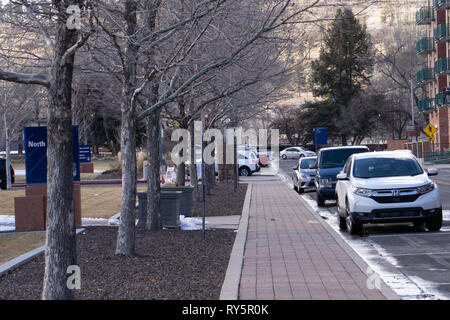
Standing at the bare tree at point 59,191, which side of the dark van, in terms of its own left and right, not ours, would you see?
front

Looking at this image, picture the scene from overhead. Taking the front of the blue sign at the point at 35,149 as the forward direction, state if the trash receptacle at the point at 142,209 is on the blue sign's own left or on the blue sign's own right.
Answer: on the blue sign's own left

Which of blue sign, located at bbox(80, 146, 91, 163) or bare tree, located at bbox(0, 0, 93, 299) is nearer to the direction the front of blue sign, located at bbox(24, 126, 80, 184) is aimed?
the bare tree

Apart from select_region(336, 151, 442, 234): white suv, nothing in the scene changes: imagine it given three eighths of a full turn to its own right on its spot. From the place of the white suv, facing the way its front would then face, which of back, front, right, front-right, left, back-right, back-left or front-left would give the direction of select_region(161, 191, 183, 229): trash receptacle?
front-left

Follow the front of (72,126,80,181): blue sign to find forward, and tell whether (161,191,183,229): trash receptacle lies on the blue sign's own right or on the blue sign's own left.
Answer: on the blue sign's own left

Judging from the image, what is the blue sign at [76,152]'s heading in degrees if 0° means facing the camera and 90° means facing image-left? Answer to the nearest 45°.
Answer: approximately 0°

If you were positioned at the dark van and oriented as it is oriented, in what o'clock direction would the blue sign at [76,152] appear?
The blue sign is roughly at 1 o'clock from the dark van.

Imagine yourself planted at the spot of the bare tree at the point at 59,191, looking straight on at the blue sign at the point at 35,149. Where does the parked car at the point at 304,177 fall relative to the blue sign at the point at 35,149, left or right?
right

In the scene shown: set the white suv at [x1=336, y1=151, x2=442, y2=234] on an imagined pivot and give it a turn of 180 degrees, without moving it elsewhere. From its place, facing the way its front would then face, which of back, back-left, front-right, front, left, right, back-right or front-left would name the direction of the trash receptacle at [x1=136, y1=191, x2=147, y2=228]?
left
